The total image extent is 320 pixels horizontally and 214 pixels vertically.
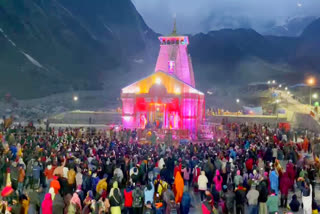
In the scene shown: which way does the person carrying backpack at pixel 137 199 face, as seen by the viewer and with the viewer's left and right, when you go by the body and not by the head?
facing away from the viewer

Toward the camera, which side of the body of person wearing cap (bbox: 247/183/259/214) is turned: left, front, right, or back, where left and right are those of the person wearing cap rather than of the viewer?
back

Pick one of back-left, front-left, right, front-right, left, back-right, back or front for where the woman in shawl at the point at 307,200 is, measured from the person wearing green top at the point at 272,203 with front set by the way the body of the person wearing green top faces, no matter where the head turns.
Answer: front-right

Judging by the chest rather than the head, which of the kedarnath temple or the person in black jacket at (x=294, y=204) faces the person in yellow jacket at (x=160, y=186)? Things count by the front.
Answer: the kedarnath temple

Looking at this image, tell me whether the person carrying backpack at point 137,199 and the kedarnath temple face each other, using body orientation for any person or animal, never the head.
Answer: yes

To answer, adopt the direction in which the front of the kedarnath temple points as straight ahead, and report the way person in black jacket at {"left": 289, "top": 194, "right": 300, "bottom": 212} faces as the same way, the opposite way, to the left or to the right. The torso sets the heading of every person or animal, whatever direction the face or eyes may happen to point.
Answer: the opposite way

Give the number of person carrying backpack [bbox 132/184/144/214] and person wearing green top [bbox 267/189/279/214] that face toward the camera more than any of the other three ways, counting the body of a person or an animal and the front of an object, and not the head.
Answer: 0

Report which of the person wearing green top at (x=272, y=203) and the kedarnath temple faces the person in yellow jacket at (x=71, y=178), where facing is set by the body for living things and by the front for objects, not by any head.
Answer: the kedarnath temple

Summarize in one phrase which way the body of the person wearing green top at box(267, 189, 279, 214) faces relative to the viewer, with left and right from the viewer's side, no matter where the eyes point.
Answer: facing away from the viewer

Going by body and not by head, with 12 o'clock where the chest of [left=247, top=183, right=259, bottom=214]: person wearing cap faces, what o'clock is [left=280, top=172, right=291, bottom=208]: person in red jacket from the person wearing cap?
The person in red jacket is roughly at 1 o'clock from the person wearing cap.

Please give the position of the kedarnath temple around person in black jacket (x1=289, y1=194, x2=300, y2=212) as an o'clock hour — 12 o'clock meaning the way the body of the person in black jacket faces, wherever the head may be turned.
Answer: The kedarnath temple is roughly at 11 o'clock from the person in black jacket.

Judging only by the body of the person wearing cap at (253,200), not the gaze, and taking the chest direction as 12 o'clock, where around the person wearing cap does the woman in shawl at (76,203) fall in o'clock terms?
The woman in shawl is roughly at 8 o'clock from the person wearing cap.

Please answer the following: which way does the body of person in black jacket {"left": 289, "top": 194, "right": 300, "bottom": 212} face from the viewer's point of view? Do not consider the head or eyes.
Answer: away from the camera
